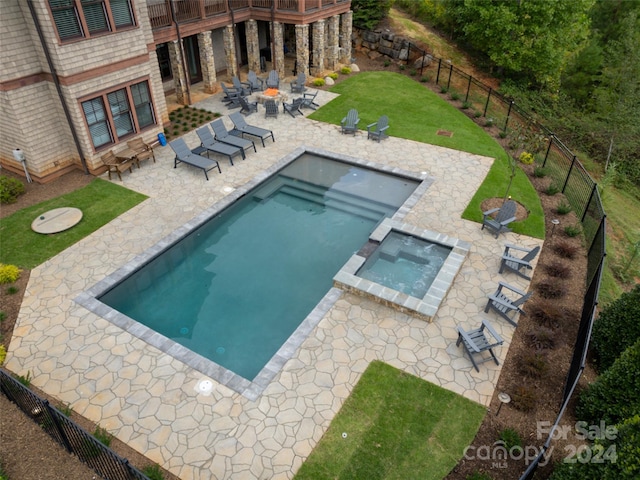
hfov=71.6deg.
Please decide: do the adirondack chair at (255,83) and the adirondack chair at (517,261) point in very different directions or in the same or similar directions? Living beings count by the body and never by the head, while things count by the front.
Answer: very different directions

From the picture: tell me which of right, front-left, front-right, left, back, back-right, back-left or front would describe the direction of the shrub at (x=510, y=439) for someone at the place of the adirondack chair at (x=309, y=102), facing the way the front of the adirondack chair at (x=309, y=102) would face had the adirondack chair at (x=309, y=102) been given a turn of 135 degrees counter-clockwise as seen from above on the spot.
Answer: front-right

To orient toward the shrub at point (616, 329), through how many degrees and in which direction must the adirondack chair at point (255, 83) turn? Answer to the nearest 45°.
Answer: approximately 45° to its right

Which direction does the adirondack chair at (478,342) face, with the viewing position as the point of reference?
facing away from the viewer and to the left of the viewer

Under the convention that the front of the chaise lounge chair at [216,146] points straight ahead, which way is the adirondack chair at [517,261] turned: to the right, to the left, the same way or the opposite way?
the opposite way

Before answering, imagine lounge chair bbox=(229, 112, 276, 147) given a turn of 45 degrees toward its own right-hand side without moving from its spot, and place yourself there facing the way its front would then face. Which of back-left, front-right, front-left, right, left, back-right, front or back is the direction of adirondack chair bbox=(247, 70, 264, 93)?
back

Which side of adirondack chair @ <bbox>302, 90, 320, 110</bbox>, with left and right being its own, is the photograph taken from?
left

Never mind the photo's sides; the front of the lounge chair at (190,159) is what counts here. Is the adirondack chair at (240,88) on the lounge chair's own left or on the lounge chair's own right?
on the lounge chair's own left

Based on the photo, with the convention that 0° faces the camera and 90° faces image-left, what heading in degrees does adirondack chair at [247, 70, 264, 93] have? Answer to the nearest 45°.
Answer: approximately 315°

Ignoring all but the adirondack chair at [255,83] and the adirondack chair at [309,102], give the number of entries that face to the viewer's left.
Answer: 1
